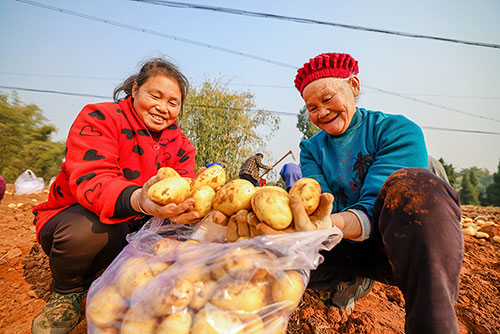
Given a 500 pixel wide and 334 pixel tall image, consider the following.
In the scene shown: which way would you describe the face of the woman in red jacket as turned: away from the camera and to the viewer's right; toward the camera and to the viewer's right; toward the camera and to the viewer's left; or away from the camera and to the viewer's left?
toward the camera and to the viewer's right

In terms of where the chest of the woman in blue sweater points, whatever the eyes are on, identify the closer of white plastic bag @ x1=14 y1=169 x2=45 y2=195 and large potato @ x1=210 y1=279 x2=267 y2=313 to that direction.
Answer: the large potato

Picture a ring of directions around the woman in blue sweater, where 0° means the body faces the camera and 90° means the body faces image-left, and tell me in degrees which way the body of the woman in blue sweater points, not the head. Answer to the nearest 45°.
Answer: approximately 45°

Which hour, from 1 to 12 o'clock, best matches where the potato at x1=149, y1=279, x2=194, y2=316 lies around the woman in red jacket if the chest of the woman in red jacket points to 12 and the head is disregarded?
The potato is roughly at 1 o'clock from the woman in red jacket.

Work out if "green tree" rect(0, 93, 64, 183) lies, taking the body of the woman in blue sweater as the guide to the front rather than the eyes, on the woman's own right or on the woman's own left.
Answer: on the woman's own right

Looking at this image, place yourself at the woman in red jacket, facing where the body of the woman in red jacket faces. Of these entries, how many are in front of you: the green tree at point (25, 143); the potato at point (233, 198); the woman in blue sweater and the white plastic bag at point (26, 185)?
2

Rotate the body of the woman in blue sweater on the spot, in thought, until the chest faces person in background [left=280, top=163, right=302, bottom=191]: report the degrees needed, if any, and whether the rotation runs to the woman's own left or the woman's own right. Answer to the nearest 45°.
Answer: approximately 90° to the woman's own right

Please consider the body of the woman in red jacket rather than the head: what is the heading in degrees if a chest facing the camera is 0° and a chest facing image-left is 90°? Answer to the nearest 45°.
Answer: approximately 315°

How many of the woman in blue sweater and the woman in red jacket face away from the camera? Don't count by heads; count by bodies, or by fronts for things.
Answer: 0

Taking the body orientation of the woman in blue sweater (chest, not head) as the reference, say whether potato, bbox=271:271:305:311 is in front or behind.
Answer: in front

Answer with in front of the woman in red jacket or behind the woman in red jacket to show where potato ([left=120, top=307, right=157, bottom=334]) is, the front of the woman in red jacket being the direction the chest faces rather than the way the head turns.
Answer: in front

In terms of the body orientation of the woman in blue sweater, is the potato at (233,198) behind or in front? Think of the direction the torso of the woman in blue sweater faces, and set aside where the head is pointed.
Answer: in front

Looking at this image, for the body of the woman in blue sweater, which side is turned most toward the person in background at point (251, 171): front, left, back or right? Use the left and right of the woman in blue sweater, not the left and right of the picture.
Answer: right

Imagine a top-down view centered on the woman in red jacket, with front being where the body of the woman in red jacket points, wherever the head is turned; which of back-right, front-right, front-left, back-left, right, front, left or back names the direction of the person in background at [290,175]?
left

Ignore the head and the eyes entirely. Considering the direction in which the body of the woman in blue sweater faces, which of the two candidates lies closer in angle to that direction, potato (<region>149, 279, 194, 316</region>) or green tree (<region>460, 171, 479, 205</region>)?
the potato

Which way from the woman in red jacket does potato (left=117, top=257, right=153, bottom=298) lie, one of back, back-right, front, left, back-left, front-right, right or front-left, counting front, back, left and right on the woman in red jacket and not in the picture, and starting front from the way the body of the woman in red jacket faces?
front-right
